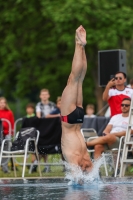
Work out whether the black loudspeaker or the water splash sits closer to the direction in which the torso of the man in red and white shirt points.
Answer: the water splash

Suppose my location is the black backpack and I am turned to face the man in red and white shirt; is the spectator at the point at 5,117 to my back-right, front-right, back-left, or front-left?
back-left

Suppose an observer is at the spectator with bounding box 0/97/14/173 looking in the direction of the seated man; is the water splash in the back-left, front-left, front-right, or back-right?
front-right

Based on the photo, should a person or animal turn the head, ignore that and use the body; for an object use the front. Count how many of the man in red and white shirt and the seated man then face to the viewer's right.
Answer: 0

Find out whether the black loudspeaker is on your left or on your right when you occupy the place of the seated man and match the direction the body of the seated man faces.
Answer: on your right

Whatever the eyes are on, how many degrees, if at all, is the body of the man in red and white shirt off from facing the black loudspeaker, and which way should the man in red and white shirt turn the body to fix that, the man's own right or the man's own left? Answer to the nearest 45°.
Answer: approximately 180°

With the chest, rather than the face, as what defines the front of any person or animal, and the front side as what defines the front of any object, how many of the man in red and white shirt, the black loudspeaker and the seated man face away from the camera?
0

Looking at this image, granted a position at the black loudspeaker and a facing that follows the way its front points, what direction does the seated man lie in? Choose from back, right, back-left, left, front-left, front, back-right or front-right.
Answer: front-left

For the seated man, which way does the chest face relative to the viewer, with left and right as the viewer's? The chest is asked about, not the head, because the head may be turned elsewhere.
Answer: facing the viewer and to the left of the viewer

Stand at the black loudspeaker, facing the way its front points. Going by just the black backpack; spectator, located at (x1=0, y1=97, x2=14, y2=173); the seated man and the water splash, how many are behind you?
0

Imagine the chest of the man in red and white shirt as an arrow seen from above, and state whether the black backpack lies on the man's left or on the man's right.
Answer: on the man's right

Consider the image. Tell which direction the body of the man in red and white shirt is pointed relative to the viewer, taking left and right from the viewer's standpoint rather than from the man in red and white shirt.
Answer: facing the viewer

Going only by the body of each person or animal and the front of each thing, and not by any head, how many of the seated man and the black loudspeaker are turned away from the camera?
0

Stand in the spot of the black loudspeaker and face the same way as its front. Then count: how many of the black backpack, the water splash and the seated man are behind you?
0

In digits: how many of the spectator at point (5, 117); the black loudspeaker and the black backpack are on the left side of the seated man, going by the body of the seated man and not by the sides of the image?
0

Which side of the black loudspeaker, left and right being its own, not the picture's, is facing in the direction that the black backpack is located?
front
